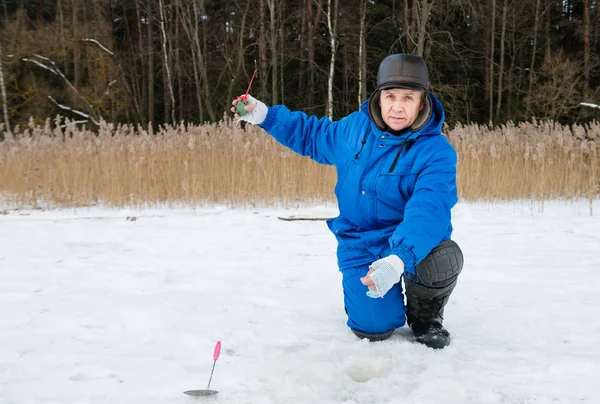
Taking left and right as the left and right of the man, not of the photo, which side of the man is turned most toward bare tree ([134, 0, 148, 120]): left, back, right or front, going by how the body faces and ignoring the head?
back

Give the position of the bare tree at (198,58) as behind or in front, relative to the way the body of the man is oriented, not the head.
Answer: behind

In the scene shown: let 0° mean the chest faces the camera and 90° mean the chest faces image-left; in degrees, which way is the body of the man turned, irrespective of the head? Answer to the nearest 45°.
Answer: approximately 0°

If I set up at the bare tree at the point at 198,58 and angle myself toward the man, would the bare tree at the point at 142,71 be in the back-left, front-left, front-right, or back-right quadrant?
back-right
